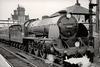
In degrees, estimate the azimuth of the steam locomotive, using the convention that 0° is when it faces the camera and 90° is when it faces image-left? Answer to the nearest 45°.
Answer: approximately 315°
